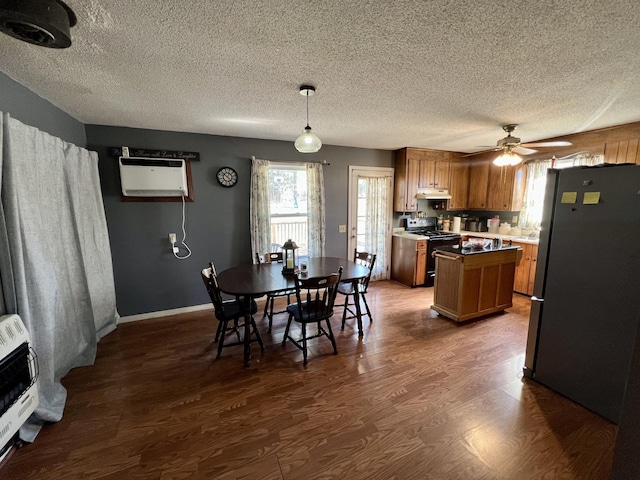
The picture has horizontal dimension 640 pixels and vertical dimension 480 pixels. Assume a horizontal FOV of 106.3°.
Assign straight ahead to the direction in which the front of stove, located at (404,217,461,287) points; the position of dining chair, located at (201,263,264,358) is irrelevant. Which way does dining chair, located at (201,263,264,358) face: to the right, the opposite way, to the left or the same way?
to the left

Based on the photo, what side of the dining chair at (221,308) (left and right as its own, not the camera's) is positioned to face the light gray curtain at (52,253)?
back

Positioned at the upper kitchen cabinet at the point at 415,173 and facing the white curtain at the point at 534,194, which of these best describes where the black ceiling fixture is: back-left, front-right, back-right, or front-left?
back-right

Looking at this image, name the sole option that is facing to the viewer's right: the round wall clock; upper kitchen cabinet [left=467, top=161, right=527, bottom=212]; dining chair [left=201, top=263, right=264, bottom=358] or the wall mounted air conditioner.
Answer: the dining chair

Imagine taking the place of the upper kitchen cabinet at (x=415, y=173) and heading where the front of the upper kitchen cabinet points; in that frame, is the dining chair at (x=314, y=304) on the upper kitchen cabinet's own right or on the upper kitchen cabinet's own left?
on the upper kitchen cabinet's own right

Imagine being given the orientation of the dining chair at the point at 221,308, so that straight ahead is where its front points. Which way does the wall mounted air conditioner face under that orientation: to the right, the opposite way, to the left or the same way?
to the right

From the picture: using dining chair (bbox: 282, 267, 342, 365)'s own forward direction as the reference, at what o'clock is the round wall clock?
The round wall clock is roughly at 12 o'clock from the dining chair.

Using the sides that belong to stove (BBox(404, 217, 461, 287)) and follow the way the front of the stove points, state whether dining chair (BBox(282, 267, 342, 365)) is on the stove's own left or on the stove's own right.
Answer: on the stove's own right

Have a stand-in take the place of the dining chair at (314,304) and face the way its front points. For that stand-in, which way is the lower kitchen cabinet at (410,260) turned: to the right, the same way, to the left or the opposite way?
the opposite way

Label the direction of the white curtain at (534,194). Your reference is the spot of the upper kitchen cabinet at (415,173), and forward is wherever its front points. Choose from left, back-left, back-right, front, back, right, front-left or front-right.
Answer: front-left
